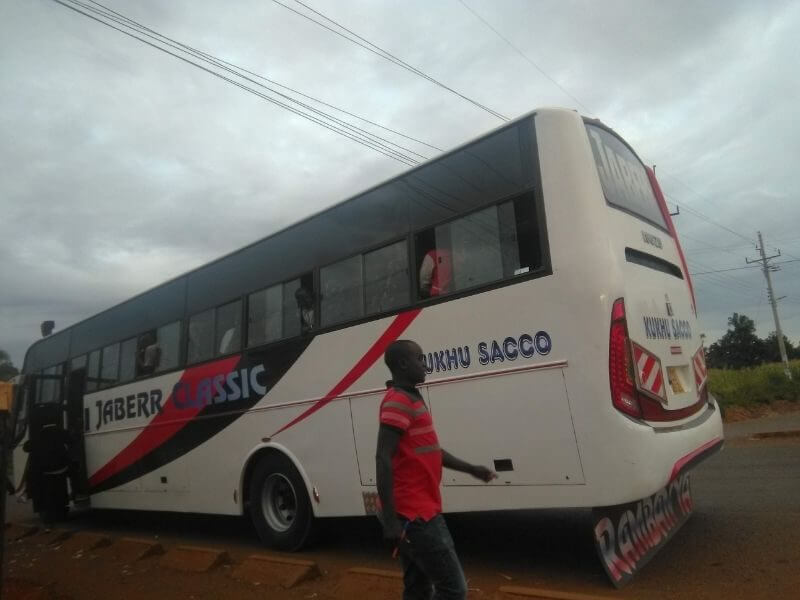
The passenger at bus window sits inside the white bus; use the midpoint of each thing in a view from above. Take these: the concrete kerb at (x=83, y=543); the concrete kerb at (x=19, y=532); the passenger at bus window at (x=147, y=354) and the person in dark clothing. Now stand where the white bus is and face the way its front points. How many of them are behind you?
0

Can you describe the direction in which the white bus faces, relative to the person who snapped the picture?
facing away from the viewer and to the left of the viewer

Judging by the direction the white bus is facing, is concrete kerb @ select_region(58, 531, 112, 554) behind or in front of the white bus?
in front

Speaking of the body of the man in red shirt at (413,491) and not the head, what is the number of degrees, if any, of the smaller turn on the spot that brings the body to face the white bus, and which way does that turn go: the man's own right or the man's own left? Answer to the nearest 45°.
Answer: approximately 90° to the man's own left

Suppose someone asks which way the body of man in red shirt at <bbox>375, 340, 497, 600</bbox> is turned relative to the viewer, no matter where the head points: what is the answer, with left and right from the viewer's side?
facing to the right of the viewer

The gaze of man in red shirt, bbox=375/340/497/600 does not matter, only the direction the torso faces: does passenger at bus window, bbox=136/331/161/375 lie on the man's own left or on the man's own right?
on the man's own left

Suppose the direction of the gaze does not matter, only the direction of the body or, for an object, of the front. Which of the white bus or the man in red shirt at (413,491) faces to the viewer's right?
the man in red shirt

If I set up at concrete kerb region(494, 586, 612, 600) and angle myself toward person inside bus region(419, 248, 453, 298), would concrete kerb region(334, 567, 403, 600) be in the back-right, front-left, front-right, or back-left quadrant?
front-left
